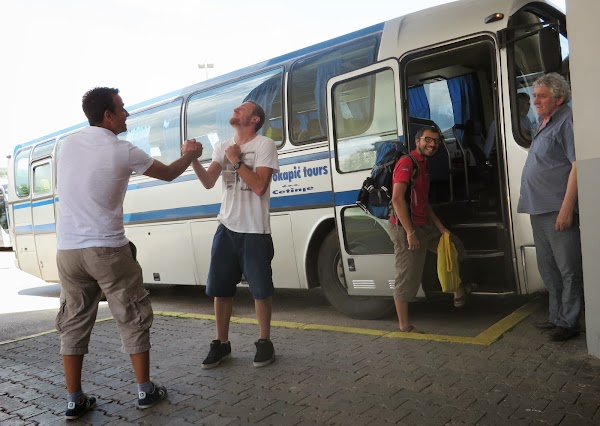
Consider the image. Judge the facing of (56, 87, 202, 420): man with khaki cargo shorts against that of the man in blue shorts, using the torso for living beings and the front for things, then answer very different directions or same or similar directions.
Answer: very different directions

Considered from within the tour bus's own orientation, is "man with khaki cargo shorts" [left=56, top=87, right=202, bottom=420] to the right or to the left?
on its right

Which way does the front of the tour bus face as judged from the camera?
facing the viewer and to the right of the viewer

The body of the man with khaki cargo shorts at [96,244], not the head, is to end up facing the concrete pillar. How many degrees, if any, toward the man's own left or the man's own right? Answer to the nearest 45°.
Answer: approximately 45° to the man's own right

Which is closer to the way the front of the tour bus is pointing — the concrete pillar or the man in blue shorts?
the concrete pillar

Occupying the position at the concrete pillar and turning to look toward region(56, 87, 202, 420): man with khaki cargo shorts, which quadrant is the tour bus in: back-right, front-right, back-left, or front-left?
front-right

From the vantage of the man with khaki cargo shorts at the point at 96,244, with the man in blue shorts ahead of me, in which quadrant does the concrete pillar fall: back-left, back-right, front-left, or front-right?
front-right

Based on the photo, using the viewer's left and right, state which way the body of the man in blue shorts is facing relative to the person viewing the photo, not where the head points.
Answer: facing the viewer and to the left of the viewer

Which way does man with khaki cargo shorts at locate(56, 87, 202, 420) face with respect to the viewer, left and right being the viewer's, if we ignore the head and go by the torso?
facing away from the viewer and to the right of the viewer

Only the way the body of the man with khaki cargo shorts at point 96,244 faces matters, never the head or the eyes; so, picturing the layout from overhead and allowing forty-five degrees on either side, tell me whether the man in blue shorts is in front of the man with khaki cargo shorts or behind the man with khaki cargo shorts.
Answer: in front

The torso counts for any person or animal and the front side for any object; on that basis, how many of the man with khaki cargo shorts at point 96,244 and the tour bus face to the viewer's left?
0

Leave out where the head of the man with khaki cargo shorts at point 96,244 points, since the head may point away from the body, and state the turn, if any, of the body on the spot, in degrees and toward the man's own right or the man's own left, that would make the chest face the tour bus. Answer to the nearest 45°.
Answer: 0° — they already face it

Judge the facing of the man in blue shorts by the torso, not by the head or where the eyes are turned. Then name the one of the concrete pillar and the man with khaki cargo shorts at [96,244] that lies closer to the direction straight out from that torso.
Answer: the man with khaki cargo shorts

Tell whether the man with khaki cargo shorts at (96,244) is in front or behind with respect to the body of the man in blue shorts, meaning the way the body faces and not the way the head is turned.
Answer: in front

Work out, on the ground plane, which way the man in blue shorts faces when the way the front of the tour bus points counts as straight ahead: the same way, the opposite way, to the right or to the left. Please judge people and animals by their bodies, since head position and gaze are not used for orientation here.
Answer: to the right

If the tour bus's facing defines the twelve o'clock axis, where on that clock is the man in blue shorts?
The man in blue shorts is roughly at 3 o'clock from the tour bus.

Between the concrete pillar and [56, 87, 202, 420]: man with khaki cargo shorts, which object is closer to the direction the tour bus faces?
the concrete pillar
